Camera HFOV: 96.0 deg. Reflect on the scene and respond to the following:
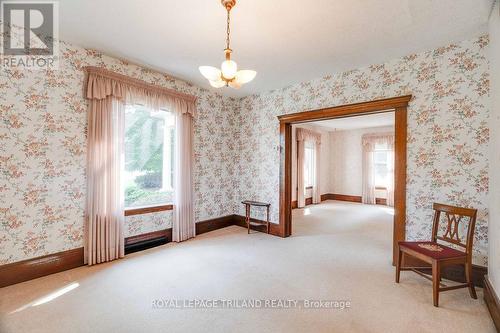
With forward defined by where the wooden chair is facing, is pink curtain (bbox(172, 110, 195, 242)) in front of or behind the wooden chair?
in front

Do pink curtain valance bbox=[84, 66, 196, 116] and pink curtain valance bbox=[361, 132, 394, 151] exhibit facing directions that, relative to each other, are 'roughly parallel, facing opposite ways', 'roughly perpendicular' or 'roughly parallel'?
roughly perpendicular

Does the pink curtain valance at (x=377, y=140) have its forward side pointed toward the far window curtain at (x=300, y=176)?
no

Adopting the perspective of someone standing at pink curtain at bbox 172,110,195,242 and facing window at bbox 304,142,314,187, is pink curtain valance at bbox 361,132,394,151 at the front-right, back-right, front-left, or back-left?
front-right

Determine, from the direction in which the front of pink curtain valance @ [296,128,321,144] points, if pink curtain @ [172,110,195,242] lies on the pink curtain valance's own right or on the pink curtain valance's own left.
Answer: on the pink curtain valance's own right

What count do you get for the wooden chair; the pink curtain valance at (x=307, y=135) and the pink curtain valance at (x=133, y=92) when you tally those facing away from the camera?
0

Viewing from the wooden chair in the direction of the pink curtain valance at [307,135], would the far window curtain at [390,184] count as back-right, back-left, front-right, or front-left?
front-right

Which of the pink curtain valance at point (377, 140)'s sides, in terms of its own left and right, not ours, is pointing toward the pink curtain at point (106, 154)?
front

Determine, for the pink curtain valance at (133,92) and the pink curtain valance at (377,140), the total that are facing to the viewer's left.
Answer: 0

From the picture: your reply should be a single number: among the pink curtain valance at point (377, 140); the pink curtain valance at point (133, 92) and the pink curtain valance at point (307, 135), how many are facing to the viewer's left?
0

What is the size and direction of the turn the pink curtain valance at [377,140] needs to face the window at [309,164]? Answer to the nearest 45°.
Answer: approximately 45° to its right

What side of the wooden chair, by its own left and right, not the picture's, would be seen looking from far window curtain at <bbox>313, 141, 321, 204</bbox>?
right

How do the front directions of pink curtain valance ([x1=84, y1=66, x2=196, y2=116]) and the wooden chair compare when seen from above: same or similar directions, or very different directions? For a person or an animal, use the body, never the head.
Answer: very different directions

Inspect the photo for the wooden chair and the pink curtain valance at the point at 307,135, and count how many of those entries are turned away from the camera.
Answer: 0

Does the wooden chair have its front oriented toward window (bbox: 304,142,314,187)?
no

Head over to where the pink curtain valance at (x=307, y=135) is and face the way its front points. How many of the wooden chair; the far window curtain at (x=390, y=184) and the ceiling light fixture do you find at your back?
0

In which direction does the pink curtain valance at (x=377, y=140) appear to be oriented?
toward the camera

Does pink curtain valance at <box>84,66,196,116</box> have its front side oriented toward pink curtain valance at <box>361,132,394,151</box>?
no

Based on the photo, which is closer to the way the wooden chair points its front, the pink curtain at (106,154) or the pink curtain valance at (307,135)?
the pink curtain
